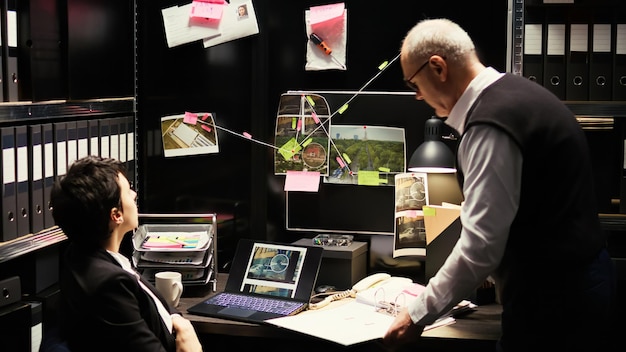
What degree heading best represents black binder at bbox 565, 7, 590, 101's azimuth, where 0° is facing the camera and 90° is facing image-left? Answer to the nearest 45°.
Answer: approximately 0°

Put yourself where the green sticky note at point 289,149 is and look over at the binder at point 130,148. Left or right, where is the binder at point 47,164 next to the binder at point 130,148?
left

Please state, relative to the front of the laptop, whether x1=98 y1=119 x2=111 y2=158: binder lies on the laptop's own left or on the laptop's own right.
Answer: on the laptop's own right

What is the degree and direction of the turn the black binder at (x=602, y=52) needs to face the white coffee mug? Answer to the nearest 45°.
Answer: approximately 45° to its right

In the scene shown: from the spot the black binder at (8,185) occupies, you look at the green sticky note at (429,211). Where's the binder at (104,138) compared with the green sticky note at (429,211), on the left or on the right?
left

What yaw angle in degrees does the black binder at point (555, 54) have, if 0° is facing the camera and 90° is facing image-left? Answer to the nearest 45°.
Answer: approximately 0°

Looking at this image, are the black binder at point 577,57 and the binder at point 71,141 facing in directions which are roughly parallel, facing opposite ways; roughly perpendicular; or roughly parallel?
roughly perpendicular
